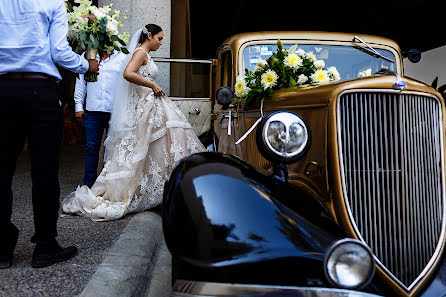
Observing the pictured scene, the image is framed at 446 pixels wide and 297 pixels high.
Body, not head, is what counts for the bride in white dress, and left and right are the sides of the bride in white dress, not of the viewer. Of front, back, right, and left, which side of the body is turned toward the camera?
right

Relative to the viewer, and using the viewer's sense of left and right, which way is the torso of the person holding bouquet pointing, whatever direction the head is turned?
facing away from the viewer and to the right of the viewer

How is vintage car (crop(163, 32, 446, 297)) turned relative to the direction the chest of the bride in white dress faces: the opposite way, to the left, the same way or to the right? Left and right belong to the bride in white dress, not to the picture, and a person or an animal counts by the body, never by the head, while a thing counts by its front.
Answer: to the right

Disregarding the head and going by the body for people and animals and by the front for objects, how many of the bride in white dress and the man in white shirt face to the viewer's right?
1

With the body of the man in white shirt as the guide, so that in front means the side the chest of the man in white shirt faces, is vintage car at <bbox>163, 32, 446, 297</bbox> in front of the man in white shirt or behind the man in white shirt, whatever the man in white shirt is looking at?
in front

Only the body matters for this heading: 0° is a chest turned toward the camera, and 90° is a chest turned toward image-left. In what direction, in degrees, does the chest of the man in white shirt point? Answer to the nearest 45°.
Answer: approximately 0°

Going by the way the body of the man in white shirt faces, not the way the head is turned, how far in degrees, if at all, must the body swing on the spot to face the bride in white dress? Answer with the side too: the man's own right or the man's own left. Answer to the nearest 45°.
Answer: approximately 45° to the man's own left

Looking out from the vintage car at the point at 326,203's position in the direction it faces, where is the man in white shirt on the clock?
The man in white shirt is roughly at 6 o'clock from the vintage car.

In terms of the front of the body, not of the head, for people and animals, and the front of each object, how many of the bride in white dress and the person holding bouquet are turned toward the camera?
0

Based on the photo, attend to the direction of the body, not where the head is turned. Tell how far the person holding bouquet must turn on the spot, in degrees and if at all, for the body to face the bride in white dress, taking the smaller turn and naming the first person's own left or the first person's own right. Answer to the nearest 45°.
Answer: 0° — they already face them

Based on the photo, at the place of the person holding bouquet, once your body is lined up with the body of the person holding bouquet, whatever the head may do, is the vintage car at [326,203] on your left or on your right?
on your right

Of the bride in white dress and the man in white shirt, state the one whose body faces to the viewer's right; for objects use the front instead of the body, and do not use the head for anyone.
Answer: the bride in white dress

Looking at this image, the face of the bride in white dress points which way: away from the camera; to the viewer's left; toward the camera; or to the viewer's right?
to the viewer's right
